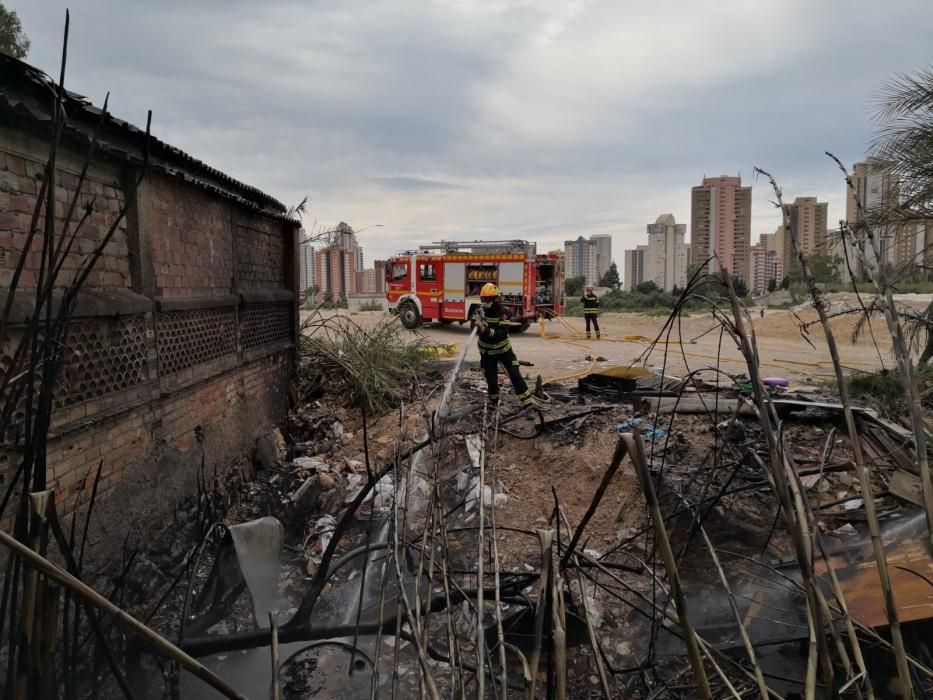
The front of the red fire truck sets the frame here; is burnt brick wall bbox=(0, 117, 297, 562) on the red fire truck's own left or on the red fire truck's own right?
on the red fire truck's own left

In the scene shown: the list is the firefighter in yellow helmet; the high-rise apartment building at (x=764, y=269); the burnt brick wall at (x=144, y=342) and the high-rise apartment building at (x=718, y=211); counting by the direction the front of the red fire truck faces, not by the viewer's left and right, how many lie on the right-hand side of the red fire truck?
2

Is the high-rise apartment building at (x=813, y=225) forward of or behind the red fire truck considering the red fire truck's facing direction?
behind

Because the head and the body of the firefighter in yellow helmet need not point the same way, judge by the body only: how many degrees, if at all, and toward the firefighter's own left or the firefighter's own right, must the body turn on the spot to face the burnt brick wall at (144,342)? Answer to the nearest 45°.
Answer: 0° — they already face it

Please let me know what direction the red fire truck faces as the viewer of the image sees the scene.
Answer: facing away from the viewer and to the left of the viewer

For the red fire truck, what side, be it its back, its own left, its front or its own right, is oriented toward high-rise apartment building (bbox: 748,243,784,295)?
right

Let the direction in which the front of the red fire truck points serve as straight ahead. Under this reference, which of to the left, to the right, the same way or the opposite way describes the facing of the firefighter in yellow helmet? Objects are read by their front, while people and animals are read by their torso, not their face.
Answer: to the left

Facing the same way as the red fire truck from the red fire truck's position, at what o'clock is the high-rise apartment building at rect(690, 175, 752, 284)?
The high-rise apartment building is roughly at 3 o'clock from the red fire truck.

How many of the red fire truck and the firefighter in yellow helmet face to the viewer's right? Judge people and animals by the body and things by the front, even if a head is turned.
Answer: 0

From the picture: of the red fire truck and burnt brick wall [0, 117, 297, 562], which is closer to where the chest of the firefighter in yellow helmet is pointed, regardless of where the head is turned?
the burnt brick wall

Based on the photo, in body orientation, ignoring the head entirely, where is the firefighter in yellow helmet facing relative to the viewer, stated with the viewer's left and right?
facing the viewer and to the left of the viewer
